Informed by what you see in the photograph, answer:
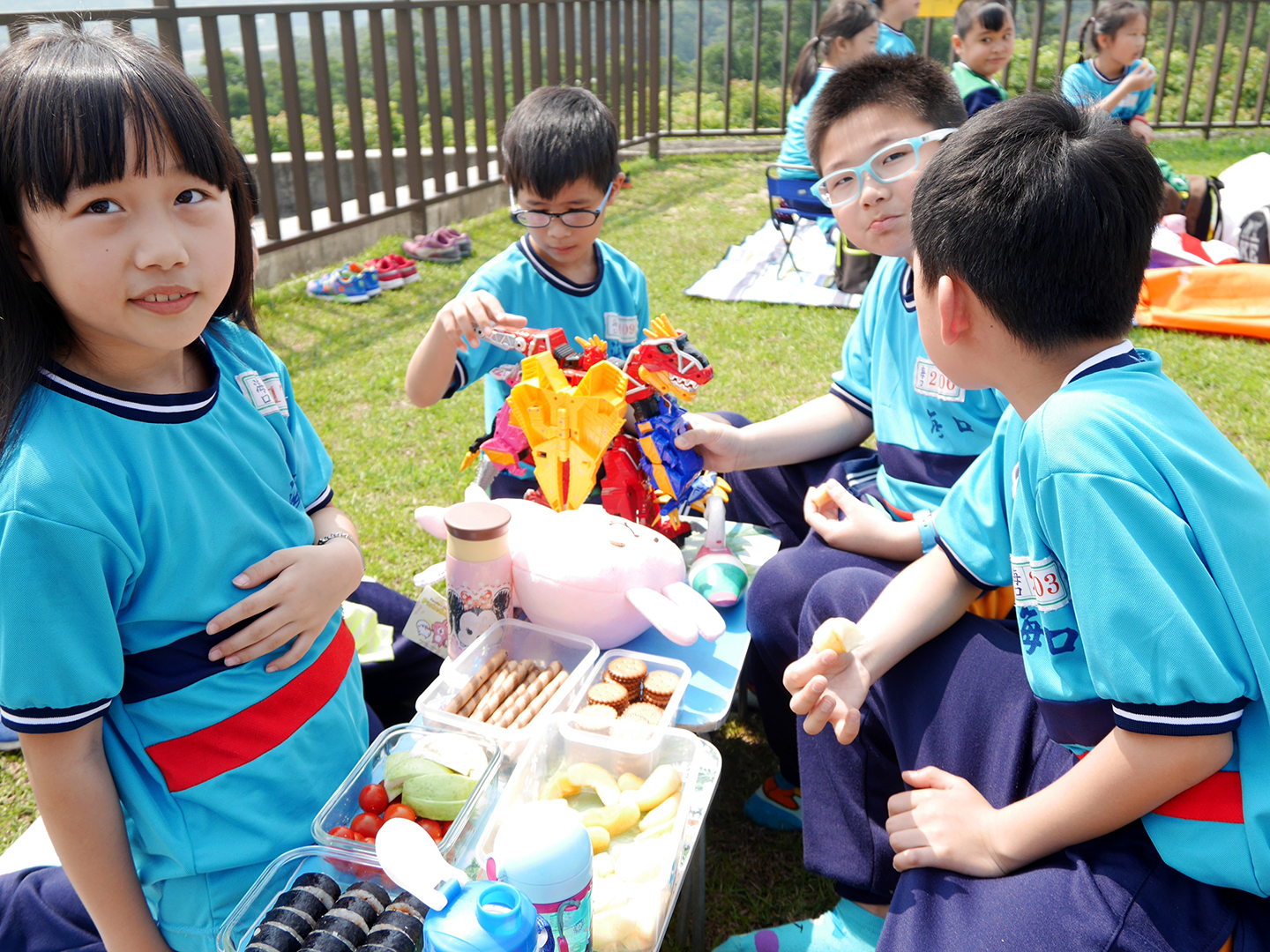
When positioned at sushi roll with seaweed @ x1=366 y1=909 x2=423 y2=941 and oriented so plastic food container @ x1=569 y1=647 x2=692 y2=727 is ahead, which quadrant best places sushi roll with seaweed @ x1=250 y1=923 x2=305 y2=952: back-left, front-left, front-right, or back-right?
back-left

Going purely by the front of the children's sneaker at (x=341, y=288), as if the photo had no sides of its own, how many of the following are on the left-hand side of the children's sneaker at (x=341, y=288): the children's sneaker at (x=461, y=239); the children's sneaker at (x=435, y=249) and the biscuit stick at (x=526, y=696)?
1

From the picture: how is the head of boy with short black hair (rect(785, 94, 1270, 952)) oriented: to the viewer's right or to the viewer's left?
to the viewer's left

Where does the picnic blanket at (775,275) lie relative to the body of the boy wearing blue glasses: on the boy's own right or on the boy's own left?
on the boy's own right

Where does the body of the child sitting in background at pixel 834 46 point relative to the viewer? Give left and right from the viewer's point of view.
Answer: facing to the right of the viewer

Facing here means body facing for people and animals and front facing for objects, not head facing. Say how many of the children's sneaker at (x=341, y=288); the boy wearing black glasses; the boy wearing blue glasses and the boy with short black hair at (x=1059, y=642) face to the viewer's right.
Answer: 0

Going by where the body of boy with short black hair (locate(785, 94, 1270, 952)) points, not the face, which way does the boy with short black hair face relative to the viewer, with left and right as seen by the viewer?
facing to the left of the viewer

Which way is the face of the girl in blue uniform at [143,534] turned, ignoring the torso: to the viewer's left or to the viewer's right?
to the viewer's right

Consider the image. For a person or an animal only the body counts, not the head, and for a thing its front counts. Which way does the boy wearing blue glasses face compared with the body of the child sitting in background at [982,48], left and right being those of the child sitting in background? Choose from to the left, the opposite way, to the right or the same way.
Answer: to the right

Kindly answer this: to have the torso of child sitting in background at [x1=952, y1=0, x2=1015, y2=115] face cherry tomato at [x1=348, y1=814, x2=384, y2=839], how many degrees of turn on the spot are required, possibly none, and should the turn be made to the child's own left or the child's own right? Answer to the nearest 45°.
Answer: approximately 45° to the child's own right

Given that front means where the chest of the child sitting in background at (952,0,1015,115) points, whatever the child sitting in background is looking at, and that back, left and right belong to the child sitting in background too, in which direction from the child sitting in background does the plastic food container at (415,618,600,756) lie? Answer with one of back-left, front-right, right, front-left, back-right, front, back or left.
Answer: front-right

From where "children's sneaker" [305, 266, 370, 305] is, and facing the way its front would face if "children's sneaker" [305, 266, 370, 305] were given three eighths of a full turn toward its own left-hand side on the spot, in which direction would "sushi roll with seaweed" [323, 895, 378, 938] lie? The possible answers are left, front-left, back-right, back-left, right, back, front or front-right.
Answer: front-right

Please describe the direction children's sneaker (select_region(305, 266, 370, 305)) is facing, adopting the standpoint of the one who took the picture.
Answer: facing to the left of the viewer

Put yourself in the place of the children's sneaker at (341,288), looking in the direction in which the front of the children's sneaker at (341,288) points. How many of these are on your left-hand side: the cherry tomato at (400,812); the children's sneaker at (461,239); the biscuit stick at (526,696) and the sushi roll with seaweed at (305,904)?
3

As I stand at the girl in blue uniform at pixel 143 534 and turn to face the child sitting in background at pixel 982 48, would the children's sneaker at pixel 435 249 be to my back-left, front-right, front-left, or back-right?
front-left

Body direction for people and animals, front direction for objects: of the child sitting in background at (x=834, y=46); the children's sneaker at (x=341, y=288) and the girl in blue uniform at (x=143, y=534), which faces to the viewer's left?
the children's sneaker
